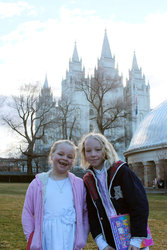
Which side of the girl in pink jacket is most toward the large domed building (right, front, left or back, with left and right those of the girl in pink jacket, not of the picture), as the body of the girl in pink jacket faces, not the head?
back

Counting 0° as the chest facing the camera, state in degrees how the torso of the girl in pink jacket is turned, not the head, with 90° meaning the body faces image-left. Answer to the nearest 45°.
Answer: approximately 0°
